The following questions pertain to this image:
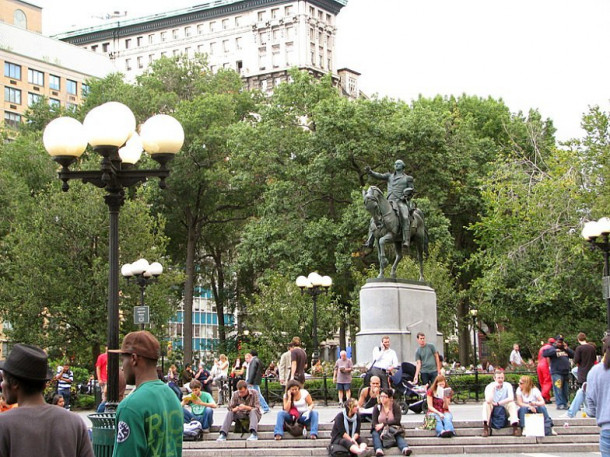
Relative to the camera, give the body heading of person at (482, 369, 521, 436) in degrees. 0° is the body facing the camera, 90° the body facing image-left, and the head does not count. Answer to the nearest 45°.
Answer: approximately 0°

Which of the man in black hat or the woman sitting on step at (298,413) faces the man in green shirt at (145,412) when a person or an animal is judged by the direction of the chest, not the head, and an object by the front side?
the woman sitting on step

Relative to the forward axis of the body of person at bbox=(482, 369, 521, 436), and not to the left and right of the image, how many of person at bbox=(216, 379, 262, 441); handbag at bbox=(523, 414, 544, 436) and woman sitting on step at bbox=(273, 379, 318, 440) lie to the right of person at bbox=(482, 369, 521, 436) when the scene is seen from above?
2

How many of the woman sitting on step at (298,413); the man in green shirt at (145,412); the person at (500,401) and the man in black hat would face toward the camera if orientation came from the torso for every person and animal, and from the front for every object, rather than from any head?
2

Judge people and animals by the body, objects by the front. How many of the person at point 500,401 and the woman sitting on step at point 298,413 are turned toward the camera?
2

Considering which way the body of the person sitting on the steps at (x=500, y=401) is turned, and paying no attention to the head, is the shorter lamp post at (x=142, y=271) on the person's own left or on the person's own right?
on the person's own right

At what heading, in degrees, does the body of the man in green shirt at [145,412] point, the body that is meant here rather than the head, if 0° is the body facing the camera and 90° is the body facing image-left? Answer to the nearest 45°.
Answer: approximately 135°

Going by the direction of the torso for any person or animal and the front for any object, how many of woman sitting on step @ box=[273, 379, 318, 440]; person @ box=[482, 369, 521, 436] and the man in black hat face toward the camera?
2
